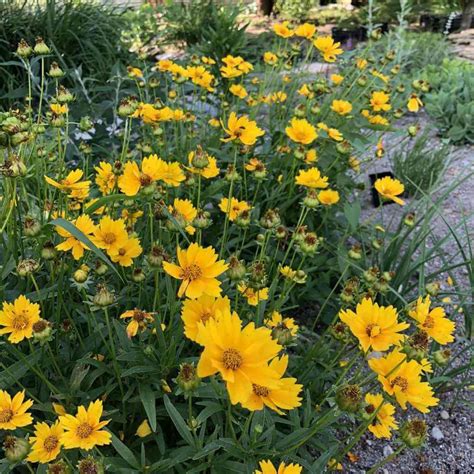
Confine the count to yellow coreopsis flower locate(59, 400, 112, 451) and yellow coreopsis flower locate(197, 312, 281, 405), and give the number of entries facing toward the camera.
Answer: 2

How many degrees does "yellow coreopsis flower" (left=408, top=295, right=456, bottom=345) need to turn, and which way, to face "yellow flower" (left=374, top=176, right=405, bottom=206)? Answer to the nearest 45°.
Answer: approximately 135° to its right

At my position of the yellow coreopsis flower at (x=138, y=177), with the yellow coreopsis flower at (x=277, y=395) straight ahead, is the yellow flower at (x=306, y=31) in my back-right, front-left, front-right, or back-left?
back-left

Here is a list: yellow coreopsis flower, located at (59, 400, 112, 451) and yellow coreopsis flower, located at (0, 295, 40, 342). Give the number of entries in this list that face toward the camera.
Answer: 2

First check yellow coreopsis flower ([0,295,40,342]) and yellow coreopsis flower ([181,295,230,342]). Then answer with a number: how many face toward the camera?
2

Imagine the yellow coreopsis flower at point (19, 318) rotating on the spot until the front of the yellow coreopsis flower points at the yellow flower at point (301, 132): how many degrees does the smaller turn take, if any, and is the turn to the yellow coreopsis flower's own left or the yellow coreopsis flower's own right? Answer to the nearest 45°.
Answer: approximately 135° to the yellow coreopsis flower's own left

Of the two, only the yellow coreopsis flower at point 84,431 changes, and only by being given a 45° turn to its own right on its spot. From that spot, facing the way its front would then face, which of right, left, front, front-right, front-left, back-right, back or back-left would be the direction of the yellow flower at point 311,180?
back
